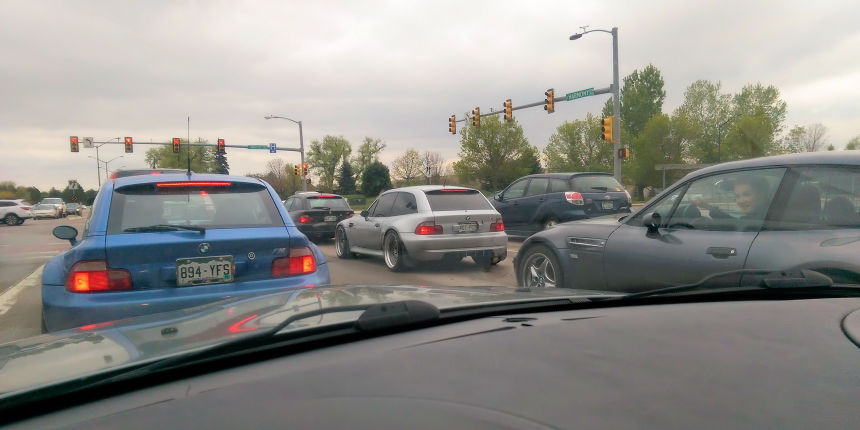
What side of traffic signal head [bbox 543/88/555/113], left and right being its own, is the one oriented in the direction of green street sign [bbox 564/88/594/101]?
left

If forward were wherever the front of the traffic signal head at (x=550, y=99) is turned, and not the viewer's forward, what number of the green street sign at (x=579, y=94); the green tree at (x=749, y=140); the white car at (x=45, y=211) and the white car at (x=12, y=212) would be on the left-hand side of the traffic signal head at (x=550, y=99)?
2

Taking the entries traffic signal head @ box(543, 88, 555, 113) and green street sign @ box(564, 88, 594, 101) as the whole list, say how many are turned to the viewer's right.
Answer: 0

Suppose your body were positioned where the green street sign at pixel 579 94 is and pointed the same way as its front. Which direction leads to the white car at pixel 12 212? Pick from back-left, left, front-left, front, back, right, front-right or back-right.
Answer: front-right

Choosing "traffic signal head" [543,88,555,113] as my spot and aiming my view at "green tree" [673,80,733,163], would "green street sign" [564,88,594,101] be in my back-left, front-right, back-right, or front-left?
front-right

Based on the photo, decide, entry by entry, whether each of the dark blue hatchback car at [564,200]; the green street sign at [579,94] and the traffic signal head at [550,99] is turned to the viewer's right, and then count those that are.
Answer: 0

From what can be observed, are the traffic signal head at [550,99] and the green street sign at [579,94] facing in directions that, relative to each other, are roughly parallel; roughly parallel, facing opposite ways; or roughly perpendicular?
roughly parallel

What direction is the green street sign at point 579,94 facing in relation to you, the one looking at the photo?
facing the viewer and to the left of the viewer

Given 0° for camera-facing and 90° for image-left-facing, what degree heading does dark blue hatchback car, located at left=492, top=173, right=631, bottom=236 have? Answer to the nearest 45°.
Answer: approximately 135°

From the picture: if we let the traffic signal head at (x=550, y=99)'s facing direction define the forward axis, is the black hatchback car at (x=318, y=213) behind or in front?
in front

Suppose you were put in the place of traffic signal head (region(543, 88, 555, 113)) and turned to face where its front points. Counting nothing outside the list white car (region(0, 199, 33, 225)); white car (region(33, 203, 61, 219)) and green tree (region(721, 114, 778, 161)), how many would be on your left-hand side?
1

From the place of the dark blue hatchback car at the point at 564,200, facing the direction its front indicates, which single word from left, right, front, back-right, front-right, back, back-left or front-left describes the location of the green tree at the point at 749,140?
right

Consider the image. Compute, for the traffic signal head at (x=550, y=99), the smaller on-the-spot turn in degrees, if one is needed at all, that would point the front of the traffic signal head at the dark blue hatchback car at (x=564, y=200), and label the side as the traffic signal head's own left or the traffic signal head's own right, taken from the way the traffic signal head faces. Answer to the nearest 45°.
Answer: approximately 45° to the traffic signal head's own left
